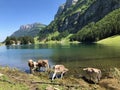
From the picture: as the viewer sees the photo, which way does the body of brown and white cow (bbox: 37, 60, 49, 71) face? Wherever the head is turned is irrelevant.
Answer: to the viewer's left
